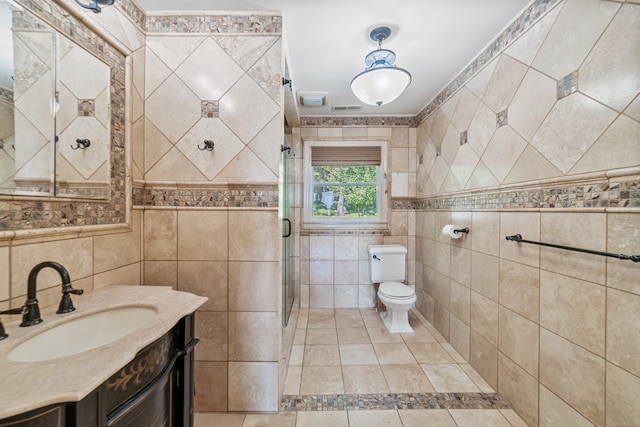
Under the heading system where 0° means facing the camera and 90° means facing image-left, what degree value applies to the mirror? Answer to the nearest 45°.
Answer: approximately 270°

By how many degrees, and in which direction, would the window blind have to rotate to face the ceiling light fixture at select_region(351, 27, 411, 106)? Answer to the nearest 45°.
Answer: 0° — it already faces it

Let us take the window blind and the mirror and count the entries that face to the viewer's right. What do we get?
1

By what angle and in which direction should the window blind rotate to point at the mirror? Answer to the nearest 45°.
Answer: approximately 45° to its right

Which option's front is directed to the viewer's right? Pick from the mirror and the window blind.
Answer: the mirror

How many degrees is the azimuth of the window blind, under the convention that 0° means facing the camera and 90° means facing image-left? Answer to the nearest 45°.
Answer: approximately 0°

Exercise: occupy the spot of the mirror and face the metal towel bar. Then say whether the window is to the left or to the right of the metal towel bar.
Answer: left
